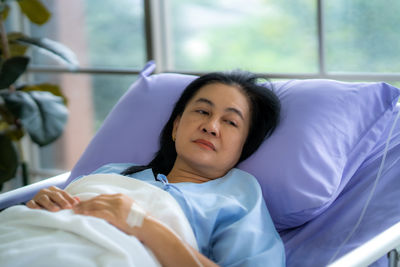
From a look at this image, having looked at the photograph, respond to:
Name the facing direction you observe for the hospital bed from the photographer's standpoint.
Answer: facing the viewer and to the left of the viewer

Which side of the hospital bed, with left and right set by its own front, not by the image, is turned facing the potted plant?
right
